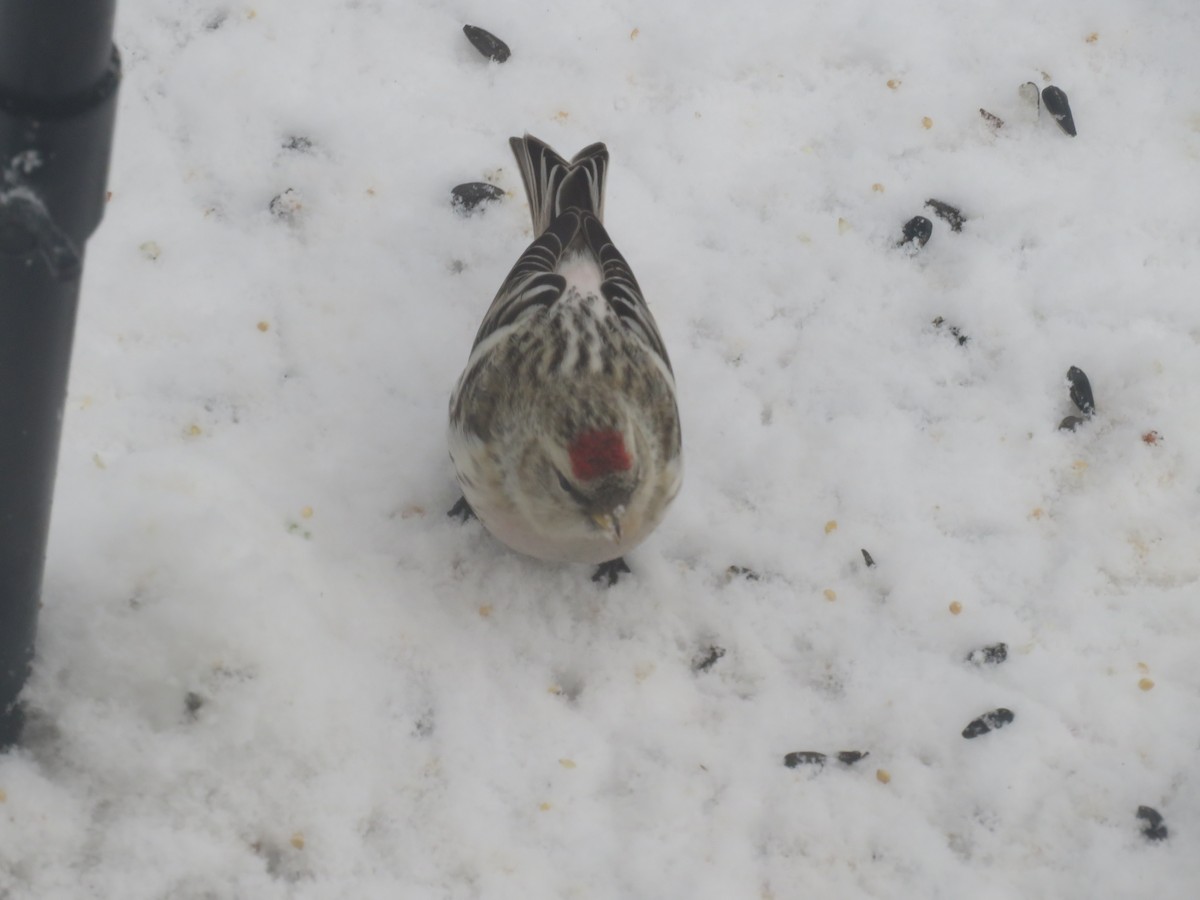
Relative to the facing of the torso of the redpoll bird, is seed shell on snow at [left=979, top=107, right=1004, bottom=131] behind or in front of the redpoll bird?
behind

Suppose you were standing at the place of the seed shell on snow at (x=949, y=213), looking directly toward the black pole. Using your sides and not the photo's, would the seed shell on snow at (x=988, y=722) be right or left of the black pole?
left

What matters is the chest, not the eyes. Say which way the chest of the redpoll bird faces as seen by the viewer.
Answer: toward the camera

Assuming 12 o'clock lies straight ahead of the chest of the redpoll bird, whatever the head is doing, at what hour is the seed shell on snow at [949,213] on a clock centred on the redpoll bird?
The seed shell on snow is roughly at 7 o'clock from the redpoll bird.

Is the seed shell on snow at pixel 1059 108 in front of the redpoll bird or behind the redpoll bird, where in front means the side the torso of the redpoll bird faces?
behind

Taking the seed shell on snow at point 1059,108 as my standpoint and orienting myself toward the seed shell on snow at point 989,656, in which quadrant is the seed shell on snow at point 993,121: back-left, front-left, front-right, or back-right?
front-right

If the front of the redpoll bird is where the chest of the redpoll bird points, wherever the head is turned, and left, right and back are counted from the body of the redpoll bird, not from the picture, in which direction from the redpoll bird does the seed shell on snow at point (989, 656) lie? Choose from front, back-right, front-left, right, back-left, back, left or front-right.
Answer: left

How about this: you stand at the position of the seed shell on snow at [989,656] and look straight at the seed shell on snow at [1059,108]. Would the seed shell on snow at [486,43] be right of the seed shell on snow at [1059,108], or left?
left

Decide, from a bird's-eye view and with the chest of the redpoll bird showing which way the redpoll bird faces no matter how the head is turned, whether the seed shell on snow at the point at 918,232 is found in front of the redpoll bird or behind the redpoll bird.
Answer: behind

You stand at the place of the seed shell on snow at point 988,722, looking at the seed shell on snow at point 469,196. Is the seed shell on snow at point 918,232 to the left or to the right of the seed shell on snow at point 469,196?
right

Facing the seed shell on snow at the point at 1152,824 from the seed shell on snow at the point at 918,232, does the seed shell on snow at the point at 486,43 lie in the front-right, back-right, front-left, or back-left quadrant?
back-right

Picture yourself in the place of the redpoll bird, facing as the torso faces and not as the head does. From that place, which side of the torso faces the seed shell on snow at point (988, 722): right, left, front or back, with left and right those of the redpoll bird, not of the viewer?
left

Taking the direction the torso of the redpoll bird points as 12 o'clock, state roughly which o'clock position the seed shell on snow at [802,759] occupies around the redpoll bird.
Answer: The seed shell on snow is roughly at 10 o'clock from the redpoll bird.

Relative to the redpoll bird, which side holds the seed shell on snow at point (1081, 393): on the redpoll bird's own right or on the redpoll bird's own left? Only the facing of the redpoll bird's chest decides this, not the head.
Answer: on the redpoll bird's own left

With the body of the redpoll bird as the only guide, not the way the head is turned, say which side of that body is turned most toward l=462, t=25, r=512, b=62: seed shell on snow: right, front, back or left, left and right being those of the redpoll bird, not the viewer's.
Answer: back
